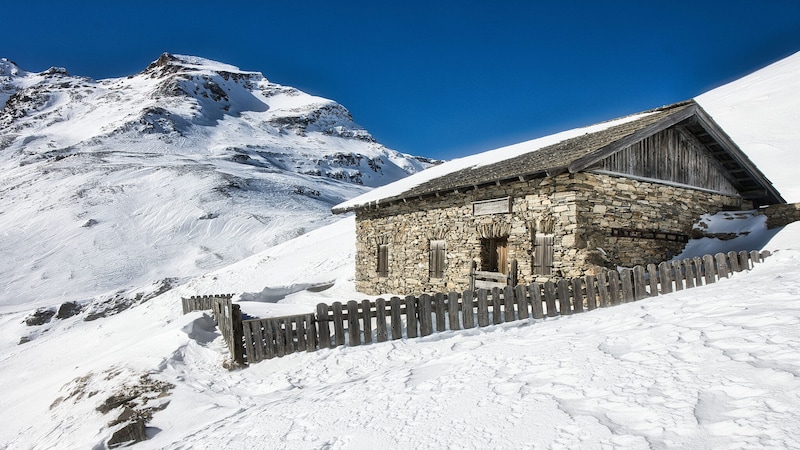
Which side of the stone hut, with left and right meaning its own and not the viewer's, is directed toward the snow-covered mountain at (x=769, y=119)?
back

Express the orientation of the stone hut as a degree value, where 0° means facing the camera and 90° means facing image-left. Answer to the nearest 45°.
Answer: approximately 45°

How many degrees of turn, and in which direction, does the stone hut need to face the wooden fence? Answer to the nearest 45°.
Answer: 0° — it already faces it

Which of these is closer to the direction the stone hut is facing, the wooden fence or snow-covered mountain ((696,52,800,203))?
the wooden fence
